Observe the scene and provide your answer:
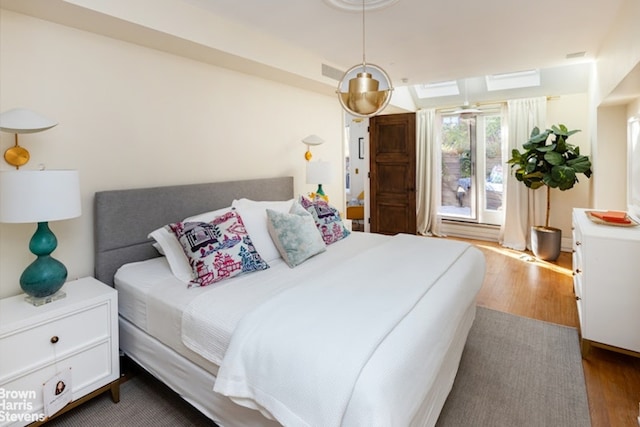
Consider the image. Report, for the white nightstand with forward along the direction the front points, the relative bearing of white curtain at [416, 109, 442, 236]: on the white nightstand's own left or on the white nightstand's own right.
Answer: on the white nightstand's own left

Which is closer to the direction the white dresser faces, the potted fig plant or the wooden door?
the wooden door

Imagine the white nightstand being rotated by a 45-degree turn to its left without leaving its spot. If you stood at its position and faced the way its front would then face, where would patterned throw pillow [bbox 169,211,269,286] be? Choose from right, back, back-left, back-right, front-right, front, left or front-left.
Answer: front

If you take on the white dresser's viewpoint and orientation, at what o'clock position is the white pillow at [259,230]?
The white pillow is roughly at 11 o'clock from the white dresser.

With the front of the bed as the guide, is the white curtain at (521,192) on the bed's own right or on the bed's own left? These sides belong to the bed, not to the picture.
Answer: on the bed's own left

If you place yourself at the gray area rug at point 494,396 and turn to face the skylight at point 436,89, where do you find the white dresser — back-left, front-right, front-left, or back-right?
front-right

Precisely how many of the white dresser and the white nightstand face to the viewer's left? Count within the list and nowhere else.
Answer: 1

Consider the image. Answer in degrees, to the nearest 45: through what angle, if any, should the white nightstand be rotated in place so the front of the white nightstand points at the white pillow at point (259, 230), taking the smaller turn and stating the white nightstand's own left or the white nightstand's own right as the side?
approximately 45° to the white nightstand's own left

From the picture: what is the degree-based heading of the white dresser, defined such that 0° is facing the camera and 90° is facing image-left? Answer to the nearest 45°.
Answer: approximately 90°

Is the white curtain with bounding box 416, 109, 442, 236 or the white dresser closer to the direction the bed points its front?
the white dresser

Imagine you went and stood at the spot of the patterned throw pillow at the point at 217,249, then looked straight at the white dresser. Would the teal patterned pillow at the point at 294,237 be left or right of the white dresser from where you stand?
left

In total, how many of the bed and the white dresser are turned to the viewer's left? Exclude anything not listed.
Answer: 1

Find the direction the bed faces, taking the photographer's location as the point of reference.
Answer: facing the viewer and to the right of the viewer

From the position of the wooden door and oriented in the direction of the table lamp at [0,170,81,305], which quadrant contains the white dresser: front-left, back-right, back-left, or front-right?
front-left
